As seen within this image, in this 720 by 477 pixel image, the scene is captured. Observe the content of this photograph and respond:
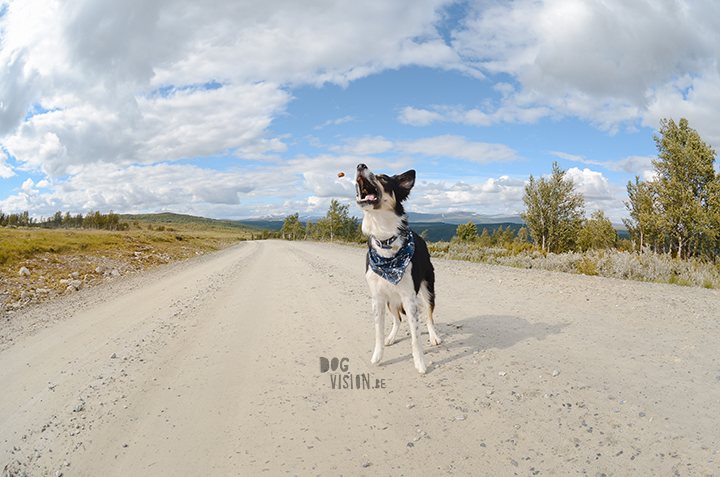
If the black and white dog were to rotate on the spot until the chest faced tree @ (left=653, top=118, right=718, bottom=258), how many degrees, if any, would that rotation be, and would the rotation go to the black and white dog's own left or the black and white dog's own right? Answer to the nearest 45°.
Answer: approximately 180°

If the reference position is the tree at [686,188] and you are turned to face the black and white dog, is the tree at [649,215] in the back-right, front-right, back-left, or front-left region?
back-right

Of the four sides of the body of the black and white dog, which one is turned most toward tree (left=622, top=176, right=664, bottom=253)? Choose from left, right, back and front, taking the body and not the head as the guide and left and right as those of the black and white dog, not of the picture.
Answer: back

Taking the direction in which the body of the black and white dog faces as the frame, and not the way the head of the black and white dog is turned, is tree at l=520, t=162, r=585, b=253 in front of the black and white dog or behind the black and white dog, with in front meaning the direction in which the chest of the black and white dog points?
behind

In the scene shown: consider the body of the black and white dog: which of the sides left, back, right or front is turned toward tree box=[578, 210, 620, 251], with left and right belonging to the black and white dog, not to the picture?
back

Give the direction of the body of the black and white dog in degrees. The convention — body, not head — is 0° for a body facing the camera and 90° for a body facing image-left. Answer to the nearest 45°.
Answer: approximately 45°
